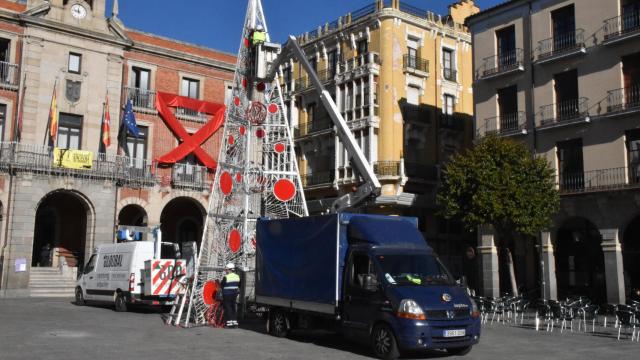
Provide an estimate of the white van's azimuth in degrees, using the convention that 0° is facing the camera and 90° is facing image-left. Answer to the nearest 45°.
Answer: approximately 135°

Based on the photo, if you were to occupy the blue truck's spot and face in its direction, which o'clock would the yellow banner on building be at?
The yellow banner on building is roughly at 6 o'clock from the blue truck.

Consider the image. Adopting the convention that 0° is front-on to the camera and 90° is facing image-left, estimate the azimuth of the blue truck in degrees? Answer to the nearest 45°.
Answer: approximately 315°

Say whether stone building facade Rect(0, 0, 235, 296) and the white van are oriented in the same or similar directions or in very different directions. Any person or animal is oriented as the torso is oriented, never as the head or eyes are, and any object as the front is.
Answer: very different directions

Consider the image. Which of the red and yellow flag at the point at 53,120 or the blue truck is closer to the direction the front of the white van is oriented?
the red and yellow flag

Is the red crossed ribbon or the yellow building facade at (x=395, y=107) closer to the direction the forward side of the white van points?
the red crossed ribbon

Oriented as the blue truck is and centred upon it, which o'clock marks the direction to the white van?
The white van is roughly at 6 o'clock from the blue truck.

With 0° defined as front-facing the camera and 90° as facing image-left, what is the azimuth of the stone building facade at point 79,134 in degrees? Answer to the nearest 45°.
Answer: approximately 315°

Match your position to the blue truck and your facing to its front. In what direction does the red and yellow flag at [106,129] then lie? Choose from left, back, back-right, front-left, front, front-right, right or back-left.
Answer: back

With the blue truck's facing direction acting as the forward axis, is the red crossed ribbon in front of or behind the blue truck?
behind
